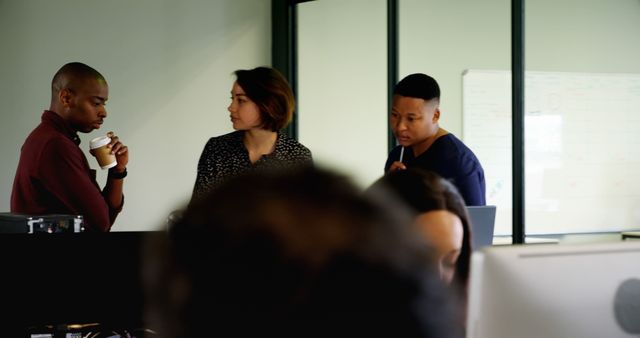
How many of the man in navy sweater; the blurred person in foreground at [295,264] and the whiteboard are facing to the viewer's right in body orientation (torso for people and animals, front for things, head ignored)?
0

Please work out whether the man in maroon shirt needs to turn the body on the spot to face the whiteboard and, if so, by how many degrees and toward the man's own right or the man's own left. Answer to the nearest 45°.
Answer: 0° — they already face it

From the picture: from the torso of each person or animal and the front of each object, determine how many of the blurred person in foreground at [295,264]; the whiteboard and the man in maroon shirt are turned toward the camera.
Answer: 1

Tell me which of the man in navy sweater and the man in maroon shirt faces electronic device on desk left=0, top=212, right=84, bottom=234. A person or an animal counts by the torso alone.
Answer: the man in navy sweater

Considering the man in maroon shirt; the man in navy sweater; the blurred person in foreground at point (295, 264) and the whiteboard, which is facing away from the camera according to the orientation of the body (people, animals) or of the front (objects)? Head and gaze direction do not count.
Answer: the blurred person in foreground

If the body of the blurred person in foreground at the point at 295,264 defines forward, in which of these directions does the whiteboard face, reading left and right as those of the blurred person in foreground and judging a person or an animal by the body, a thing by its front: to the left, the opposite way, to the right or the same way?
the opposite way

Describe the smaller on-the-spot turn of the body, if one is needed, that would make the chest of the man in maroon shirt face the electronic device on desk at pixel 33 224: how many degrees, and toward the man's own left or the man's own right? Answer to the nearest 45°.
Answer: approximately 90° to the man's own right

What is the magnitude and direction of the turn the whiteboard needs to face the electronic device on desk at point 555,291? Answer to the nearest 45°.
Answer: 0° — it already faces it

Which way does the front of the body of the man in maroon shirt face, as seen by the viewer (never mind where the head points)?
to the viewer's right

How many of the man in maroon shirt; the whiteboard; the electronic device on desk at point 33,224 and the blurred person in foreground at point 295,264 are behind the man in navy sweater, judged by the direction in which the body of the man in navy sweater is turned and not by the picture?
1

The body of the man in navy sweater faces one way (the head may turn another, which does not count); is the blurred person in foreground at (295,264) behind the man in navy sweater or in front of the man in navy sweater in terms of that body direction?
in front

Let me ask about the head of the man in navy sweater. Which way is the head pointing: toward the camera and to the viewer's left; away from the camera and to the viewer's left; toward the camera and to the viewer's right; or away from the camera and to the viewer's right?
toward the camera and to the viewer's left

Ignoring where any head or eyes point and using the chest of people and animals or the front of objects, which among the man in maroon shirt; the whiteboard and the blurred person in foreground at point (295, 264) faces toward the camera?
the whiteboard

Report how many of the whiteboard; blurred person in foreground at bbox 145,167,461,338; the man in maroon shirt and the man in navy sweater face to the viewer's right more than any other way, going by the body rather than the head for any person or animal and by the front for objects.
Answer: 1

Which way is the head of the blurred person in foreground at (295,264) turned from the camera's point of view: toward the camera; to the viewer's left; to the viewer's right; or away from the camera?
away from the camera

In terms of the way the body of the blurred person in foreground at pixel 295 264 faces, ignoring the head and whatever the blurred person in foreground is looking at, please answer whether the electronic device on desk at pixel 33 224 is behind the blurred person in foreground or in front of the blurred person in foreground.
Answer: in front

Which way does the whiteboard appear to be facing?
toward the camera

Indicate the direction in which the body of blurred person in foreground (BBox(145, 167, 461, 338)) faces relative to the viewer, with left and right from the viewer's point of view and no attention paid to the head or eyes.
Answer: facing away from the viewer

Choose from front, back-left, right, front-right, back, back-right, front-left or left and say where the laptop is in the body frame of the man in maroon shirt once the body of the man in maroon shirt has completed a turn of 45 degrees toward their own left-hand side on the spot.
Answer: right

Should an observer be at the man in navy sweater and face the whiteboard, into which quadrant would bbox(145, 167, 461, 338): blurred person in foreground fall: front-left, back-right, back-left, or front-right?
back-right

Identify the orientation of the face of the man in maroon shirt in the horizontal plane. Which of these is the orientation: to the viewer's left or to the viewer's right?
to the viewer's right
